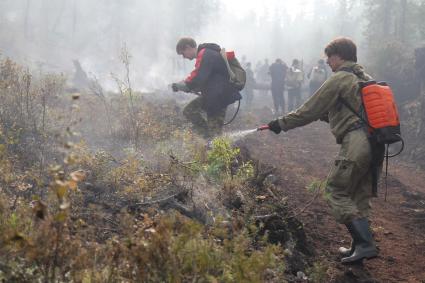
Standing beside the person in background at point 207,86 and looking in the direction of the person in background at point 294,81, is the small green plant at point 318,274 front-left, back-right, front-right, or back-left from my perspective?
back-right

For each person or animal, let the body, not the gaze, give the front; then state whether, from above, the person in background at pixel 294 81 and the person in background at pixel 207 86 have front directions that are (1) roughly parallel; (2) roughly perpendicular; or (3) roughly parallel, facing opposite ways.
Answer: roughly perpendicular

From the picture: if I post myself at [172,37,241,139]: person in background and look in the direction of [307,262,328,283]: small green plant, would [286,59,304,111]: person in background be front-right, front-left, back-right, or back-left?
back-left

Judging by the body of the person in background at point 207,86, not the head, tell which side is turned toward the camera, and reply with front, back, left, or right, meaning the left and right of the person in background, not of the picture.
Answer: left

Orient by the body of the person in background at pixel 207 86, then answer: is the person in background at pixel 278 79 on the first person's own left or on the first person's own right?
on the first person's own right

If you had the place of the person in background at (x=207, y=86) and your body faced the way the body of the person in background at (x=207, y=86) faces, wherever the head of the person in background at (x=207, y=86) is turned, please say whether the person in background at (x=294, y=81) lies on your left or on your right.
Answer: on your right

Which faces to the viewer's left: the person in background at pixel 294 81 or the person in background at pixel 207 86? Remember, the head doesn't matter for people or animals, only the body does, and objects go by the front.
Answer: the person in background at pixel 207 86

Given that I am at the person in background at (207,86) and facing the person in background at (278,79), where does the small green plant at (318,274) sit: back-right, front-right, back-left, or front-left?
back-right
